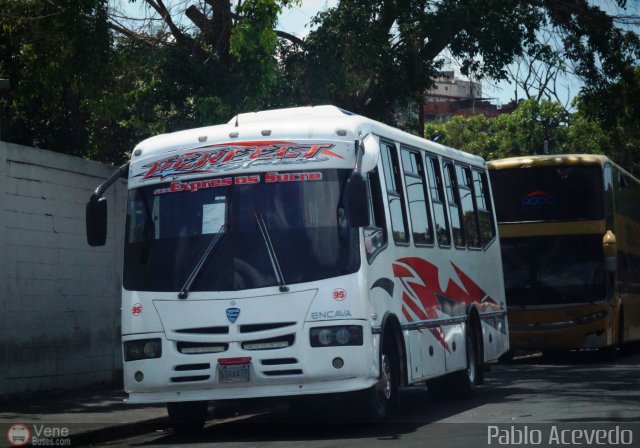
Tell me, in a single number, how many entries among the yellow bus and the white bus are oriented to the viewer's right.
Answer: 0

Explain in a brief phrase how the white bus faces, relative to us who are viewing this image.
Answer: facing the viewer and to the left of the viewer

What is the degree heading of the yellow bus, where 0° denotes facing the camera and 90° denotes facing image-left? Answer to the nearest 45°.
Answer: approximately 0°

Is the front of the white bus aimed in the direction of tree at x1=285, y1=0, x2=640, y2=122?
no

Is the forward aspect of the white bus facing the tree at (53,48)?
no

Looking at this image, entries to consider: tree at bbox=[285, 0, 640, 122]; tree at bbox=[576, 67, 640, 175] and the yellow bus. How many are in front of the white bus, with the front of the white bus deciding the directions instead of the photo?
0

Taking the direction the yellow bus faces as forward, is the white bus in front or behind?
in front

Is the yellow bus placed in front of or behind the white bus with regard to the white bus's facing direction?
behind

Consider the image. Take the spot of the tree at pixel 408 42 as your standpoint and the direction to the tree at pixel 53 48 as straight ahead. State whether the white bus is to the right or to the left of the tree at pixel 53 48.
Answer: left
